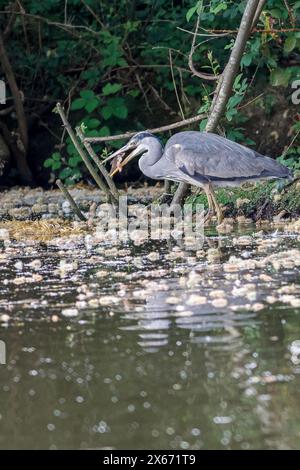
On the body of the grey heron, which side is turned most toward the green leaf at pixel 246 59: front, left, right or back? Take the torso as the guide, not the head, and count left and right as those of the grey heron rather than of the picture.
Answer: right

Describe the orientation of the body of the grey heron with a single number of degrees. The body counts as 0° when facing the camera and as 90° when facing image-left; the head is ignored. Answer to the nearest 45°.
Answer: approximately 90°

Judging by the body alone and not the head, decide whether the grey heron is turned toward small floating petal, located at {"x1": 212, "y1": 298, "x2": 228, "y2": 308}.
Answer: no

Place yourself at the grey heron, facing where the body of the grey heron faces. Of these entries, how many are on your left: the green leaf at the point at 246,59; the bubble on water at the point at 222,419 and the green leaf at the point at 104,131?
1

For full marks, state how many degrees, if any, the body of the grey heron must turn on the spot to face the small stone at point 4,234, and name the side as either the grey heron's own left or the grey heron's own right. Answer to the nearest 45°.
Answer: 0° — it already faces it

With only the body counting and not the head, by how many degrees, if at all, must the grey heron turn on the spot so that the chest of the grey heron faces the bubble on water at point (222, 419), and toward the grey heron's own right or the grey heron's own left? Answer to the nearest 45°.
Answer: approximately 90° to the grey heron's own left

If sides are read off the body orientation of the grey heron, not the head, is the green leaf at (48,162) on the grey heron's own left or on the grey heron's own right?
on the grey heron's own right

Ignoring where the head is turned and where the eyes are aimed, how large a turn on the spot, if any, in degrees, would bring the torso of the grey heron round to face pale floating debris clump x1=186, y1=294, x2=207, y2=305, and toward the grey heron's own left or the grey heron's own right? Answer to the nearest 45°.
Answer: approximately 90° to the grey heron's own left

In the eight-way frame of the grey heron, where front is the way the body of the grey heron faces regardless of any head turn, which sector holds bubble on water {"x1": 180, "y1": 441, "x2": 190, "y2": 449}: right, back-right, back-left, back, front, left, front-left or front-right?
left

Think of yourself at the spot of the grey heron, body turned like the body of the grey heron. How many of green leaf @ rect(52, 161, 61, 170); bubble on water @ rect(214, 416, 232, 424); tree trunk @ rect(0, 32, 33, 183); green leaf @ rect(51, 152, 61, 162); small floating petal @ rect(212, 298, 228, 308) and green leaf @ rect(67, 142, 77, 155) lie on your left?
2

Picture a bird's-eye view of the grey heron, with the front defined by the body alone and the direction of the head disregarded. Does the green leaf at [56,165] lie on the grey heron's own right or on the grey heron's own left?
on the grey heron's own right
